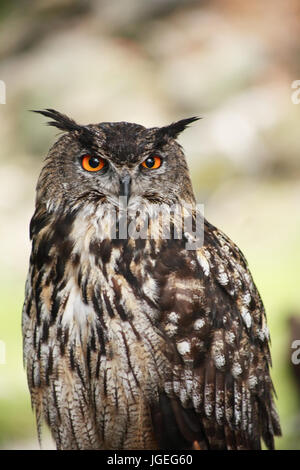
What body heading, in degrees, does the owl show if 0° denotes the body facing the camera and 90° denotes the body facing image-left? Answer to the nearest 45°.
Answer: approximately 45°
